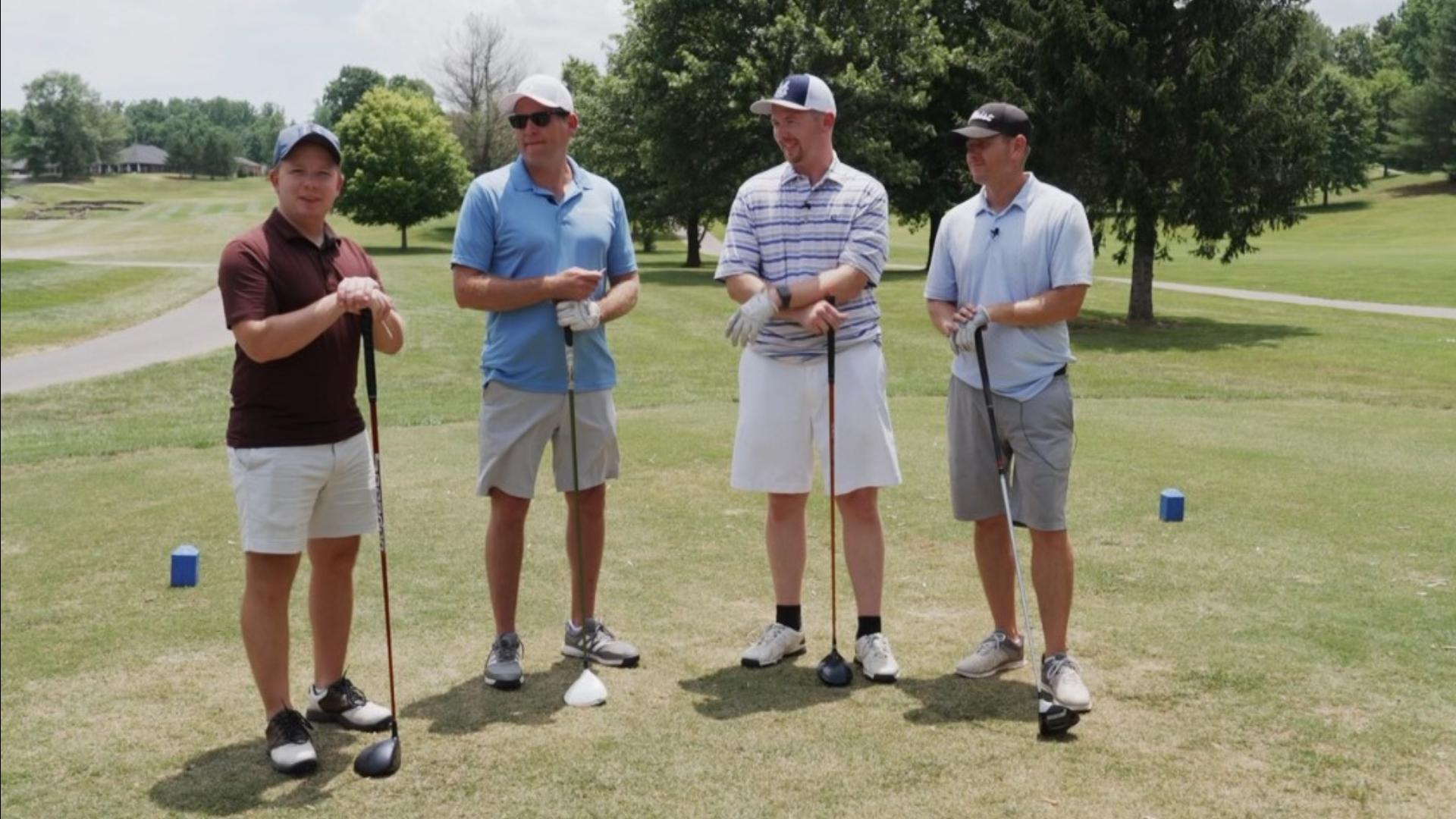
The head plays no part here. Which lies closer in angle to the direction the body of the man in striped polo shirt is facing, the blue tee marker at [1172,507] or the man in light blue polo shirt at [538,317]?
the man in light blue polo shirt

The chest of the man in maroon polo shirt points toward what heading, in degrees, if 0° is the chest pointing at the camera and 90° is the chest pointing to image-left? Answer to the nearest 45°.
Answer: approximately 315°

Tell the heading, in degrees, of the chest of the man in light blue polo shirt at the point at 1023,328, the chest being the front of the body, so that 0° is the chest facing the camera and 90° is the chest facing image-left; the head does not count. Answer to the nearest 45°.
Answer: approximately 45°

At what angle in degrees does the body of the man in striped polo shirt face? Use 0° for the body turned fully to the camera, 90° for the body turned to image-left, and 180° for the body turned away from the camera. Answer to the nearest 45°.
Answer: approximately 0°

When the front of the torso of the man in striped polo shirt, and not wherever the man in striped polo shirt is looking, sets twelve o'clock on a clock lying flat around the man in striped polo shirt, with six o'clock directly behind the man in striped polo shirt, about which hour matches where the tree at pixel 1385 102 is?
The tree is roughly at 7 o'clock from the man in striped polo shirt.

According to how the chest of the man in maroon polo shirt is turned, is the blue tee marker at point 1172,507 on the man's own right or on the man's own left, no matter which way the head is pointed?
on the man's own left

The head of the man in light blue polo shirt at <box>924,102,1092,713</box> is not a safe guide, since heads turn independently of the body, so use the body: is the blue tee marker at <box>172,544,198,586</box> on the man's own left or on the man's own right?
on the man's own right

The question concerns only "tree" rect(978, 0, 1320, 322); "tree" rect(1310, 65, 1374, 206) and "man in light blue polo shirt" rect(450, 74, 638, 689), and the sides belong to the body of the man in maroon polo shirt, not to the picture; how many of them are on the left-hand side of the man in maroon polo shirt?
3
